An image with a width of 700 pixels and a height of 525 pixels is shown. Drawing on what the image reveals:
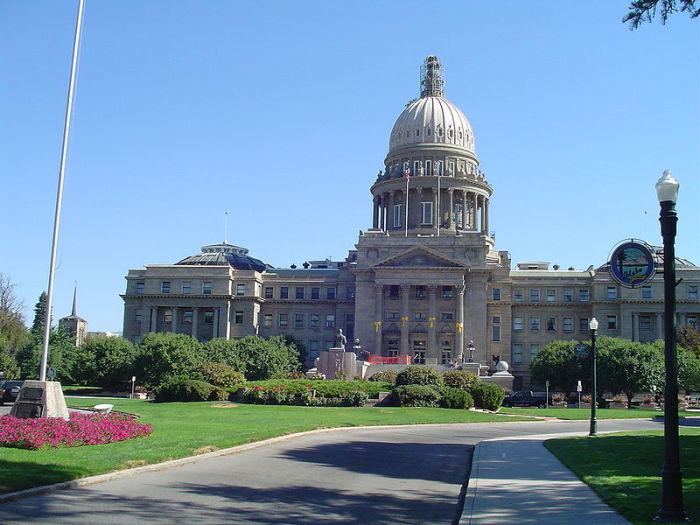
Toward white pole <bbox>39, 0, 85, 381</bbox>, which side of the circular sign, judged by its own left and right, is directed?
right

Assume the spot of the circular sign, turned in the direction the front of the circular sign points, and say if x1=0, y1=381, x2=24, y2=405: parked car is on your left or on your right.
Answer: on your right

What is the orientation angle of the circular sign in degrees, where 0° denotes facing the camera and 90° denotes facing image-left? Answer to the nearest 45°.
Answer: approximately 0°

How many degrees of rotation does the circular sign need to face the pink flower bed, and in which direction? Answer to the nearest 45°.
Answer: approximately 90° to its right

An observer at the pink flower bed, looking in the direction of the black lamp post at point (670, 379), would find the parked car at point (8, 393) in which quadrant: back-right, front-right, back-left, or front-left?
back-left
